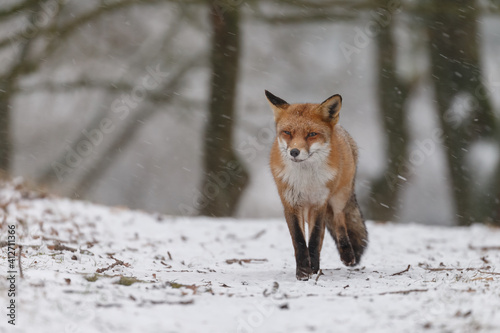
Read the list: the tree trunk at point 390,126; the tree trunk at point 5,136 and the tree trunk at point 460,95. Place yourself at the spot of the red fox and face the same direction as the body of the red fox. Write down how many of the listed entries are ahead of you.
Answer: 0

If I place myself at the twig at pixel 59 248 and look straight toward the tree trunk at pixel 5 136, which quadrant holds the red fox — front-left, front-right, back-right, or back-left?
back-right

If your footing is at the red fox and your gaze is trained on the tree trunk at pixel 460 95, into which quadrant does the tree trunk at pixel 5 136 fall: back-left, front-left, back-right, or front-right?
front-left

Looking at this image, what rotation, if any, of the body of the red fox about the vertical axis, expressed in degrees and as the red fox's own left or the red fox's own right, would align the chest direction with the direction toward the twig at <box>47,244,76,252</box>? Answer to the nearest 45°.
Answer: approximately 90° to the red fox's own right

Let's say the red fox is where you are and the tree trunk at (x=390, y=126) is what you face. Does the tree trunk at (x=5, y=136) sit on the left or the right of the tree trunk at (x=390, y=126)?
left

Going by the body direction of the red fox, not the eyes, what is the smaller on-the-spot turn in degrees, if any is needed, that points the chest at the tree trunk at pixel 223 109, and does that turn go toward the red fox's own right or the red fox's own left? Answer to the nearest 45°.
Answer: approximately 180°

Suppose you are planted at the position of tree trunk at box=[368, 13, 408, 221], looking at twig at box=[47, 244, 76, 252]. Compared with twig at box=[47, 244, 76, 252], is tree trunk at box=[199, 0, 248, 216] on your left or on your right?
right

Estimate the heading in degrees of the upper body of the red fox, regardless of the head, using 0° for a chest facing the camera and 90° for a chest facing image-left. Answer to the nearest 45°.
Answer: approximately 0°

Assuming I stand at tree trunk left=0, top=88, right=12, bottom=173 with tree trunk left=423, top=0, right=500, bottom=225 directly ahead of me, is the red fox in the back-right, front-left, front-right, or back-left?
front-right

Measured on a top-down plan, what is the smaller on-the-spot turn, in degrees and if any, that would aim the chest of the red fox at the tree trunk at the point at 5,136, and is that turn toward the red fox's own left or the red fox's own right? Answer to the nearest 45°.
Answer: approximately 135° to the red fox's own right

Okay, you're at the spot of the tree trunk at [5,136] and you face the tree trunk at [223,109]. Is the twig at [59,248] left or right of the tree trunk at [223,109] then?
right

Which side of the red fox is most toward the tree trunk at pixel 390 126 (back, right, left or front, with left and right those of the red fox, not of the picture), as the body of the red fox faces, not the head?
back
